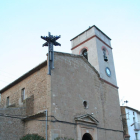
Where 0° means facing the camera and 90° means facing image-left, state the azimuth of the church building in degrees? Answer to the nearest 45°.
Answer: approximately 315°
